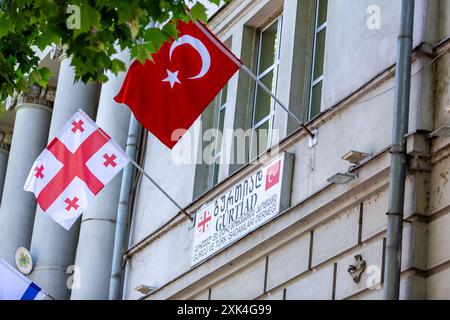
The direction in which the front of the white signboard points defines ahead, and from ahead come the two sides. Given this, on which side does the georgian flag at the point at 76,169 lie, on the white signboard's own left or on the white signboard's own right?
on the white signboard's own right

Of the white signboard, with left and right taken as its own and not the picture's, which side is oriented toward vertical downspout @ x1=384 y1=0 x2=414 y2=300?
left

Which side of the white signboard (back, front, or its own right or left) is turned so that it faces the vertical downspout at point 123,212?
right

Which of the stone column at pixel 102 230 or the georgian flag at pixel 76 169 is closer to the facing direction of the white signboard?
the georgian flag

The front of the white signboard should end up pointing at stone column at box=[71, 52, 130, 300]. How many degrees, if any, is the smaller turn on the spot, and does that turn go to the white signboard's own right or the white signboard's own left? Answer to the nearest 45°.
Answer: approximately 90° to the white signboard's own right

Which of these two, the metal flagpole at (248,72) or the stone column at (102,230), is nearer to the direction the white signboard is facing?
the metal flagpole

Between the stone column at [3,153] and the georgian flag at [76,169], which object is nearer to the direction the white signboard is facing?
the georgian flag

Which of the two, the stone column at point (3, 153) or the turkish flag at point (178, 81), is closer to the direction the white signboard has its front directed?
the turkish flag

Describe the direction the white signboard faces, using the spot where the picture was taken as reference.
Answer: facing the viewer and to the left of the viewer

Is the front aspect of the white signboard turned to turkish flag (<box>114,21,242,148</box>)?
yes

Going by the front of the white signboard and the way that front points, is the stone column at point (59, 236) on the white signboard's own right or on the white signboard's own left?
on the white signboard's own right

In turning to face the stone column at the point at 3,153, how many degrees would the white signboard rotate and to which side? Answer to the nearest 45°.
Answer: approximately 135° to its right

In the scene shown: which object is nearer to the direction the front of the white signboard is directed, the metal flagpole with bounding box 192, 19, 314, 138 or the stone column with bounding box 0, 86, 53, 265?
the metal flagpole
